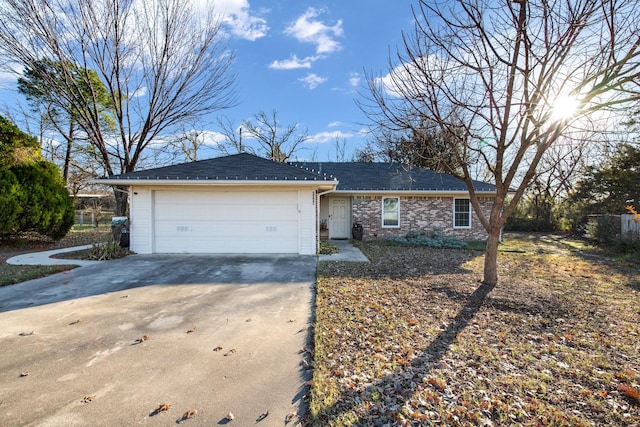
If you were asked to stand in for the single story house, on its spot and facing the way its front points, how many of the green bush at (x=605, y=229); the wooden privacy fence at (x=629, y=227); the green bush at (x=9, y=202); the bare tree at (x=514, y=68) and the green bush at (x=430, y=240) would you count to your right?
1

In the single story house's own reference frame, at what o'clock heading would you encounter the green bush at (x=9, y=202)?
The green bush is roughly at 3 o'clock from the single story house.

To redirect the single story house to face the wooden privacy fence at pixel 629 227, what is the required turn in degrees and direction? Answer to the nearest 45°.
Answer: approximately 90° to its left

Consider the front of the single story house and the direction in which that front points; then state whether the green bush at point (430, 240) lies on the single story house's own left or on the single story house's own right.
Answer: on the single story house's own left

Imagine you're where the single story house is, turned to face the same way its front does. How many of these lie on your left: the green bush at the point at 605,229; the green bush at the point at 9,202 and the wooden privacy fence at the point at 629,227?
2

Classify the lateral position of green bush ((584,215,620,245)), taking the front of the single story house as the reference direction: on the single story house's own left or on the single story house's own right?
on the single story house's own left

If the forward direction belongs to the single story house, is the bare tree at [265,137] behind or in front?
behind

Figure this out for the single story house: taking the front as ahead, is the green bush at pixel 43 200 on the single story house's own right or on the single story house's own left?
on the single story house's own right

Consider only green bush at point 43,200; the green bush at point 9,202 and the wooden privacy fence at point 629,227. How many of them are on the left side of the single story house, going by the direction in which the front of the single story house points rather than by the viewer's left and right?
1

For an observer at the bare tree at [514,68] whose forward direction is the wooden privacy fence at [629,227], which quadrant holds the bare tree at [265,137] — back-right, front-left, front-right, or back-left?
front-left

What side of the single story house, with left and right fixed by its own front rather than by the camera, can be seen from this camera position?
front
